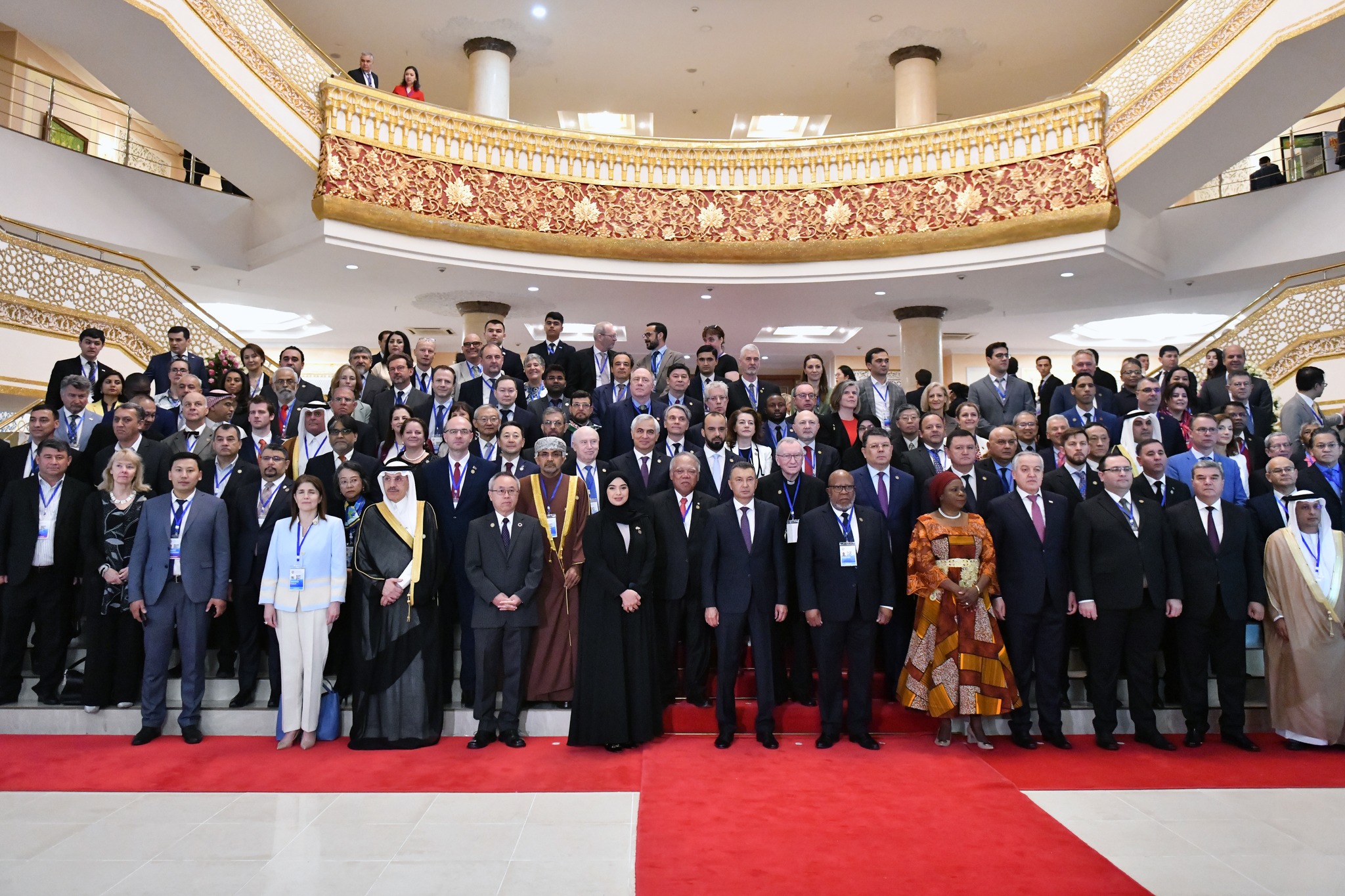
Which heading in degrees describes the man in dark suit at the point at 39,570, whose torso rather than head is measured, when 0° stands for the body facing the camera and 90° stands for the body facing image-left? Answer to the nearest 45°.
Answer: approximately 0°

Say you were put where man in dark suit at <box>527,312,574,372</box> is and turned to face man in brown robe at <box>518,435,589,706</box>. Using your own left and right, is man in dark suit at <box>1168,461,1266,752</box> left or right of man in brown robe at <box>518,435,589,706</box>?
left

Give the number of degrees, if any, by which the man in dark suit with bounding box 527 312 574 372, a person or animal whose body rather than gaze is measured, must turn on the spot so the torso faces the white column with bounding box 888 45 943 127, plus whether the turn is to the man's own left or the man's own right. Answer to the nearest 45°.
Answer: approximately 135° to the man's own left
